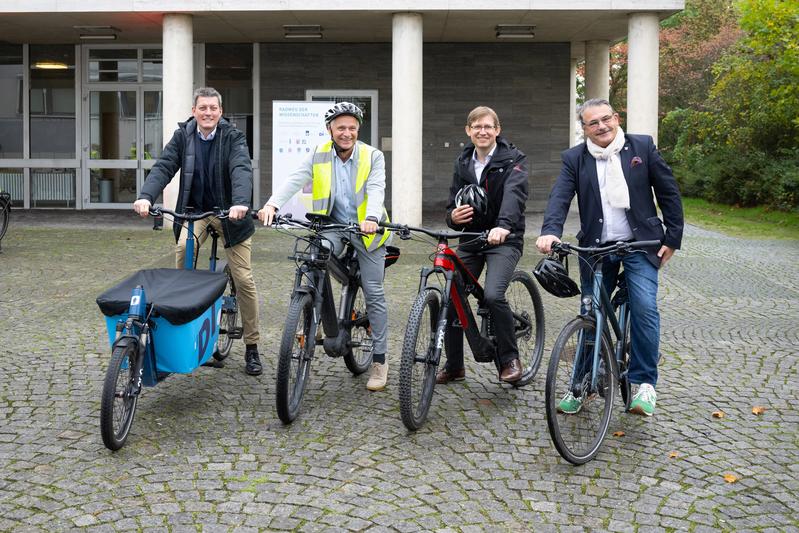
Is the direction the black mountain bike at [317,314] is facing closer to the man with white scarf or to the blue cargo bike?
the blue cargo bike

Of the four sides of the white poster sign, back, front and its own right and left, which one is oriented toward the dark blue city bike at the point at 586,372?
front

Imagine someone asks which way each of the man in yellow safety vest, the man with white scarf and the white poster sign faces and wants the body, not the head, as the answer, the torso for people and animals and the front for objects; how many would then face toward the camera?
3

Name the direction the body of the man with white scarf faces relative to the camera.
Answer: toward the camera

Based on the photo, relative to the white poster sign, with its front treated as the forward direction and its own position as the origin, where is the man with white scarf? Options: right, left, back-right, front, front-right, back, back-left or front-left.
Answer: front

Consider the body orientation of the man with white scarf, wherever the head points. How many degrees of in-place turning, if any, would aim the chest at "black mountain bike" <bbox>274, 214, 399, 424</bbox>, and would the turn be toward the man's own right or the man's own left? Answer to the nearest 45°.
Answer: approximately 90° to the man's own right

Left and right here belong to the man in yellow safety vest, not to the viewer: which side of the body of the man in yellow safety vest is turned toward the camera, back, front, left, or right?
front

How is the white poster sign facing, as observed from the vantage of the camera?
facing the viewer

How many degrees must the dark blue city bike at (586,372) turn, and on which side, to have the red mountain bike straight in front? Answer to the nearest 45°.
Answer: approximately 90° to its right

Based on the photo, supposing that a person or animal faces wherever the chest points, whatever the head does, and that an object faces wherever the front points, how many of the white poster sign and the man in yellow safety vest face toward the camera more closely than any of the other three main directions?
2

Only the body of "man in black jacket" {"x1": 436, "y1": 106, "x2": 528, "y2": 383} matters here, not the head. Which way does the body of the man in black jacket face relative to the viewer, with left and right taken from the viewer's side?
facing the viewer and to the left of the viewer
